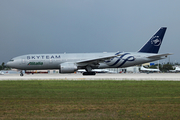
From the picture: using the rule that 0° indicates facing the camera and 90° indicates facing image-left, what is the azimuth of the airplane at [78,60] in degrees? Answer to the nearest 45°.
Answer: approximately 90°
